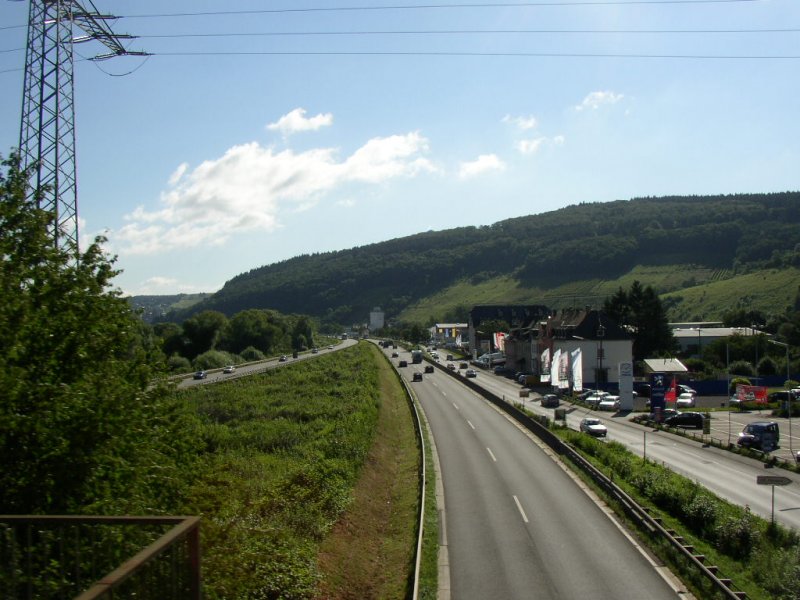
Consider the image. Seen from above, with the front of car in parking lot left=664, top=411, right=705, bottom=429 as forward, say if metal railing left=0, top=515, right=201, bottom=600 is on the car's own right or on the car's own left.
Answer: on the car's own left

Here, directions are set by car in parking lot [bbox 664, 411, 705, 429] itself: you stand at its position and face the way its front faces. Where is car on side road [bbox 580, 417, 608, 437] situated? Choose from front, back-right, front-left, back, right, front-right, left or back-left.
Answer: front-left

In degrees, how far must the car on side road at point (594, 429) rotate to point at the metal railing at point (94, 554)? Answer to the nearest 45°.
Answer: approximately 45° to its right

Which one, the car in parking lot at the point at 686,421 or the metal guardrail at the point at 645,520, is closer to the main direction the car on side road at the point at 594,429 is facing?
the metal guardrail

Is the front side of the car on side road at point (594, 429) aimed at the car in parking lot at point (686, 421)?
no

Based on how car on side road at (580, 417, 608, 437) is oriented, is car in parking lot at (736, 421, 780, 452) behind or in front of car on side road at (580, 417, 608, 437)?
in front

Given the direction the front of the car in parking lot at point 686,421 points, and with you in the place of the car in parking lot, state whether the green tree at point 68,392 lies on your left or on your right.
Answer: on your left

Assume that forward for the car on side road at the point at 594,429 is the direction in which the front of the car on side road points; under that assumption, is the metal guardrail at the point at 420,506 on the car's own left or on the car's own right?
on the car's own right

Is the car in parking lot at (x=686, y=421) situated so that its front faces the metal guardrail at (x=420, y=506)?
no

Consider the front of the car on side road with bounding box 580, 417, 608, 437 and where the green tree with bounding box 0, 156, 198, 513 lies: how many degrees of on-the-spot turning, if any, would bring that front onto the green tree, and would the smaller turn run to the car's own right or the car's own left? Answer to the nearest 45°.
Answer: approximately 45° to the car's own right

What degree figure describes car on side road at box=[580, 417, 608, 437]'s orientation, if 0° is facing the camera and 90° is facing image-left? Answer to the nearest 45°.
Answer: approximately 315°
